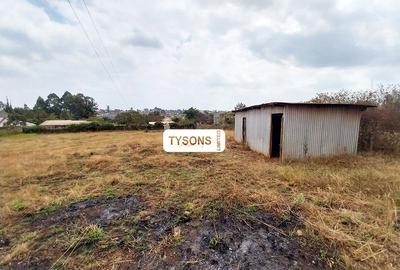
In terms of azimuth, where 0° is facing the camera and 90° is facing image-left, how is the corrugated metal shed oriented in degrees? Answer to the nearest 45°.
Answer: approximately 45°

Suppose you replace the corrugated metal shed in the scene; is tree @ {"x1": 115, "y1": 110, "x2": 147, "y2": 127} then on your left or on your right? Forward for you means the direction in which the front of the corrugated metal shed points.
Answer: on your right

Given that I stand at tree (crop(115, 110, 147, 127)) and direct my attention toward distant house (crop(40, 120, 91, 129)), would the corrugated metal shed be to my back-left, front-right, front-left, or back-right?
back-left

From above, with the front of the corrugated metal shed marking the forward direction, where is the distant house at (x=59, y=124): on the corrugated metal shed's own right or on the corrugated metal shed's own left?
on the corrugated metal shed's own right

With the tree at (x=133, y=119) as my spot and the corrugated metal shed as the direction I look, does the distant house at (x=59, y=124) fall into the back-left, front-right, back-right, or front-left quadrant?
back-right
